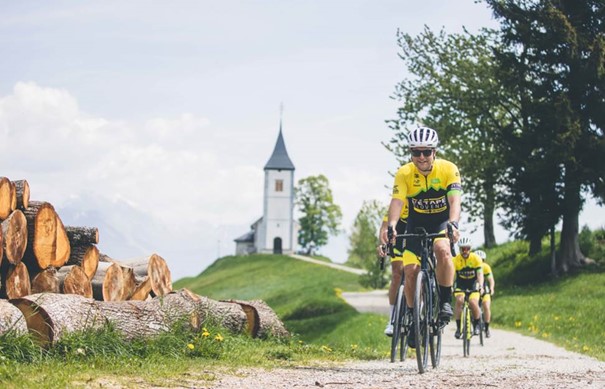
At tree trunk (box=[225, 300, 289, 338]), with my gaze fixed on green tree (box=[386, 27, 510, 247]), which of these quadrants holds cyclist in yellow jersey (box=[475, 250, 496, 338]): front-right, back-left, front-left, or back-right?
front-right

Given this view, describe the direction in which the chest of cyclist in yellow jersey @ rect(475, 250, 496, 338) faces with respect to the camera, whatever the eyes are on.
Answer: toward the camera

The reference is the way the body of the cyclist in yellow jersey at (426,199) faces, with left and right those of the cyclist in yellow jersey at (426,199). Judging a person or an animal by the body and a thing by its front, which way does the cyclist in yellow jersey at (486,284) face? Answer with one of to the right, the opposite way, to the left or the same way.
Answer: the same way

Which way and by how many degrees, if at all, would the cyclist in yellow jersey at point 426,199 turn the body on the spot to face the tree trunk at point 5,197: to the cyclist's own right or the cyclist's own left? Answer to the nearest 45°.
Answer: approximately 90° to the cyclist's own right

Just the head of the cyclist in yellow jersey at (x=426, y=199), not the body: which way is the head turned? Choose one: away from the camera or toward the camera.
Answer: toward the camera

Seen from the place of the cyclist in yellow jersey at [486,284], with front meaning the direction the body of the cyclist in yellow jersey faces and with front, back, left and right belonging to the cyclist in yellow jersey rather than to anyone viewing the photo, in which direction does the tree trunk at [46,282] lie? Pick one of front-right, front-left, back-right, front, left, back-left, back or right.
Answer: front-right

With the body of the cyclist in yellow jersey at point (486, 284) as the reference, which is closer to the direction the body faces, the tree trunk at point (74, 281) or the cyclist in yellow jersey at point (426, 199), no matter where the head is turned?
the cyclist in yellow jersey

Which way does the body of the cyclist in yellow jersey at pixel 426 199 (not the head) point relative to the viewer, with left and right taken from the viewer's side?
facing the viewer

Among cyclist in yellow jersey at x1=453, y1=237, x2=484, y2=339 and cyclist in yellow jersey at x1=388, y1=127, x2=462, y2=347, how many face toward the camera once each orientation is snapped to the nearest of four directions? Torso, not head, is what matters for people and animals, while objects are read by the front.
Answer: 2

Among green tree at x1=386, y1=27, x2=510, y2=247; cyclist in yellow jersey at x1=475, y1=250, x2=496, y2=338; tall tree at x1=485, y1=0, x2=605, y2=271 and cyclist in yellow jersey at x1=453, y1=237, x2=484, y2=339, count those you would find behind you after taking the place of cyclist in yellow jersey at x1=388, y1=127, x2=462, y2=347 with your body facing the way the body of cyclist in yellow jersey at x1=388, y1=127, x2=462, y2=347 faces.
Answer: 4

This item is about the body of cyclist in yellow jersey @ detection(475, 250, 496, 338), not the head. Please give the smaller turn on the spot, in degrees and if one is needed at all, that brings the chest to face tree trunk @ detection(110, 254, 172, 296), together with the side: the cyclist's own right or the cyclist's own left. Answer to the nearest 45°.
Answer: approximately 45° to the cyclist's own right

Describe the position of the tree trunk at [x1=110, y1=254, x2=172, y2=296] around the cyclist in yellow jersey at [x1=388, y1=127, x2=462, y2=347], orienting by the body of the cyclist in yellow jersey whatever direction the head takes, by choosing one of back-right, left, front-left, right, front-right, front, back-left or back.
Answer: back-right

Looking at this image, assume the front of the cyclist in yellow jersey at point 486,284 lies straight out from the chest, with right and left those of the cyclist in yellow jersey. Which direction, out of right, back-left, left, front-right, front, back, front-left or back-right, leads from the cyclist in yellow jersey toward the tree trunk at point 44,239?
front-right

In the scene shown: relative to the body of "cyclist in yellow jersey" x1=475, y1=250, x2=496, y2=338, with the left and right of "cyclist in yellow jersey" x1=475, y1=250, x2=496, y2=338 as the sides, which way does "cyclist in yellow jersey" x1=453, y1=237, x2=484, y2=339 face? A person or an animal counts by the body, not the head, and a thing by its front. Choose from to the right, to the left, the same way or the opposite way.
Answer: the same way

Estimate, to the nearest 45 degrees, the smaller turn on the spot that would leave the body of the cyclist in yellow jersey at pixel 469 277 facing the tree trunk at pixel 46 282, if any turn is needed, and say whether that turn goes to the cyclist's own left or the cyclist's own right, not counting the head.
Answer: approximately 45° to the cyclist's own right

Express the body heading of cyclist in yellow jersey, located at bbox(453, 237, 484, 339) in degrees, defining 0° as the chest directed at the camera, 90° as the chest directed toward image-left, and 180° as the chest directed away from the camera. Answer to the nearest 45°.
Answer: approximately 0°
